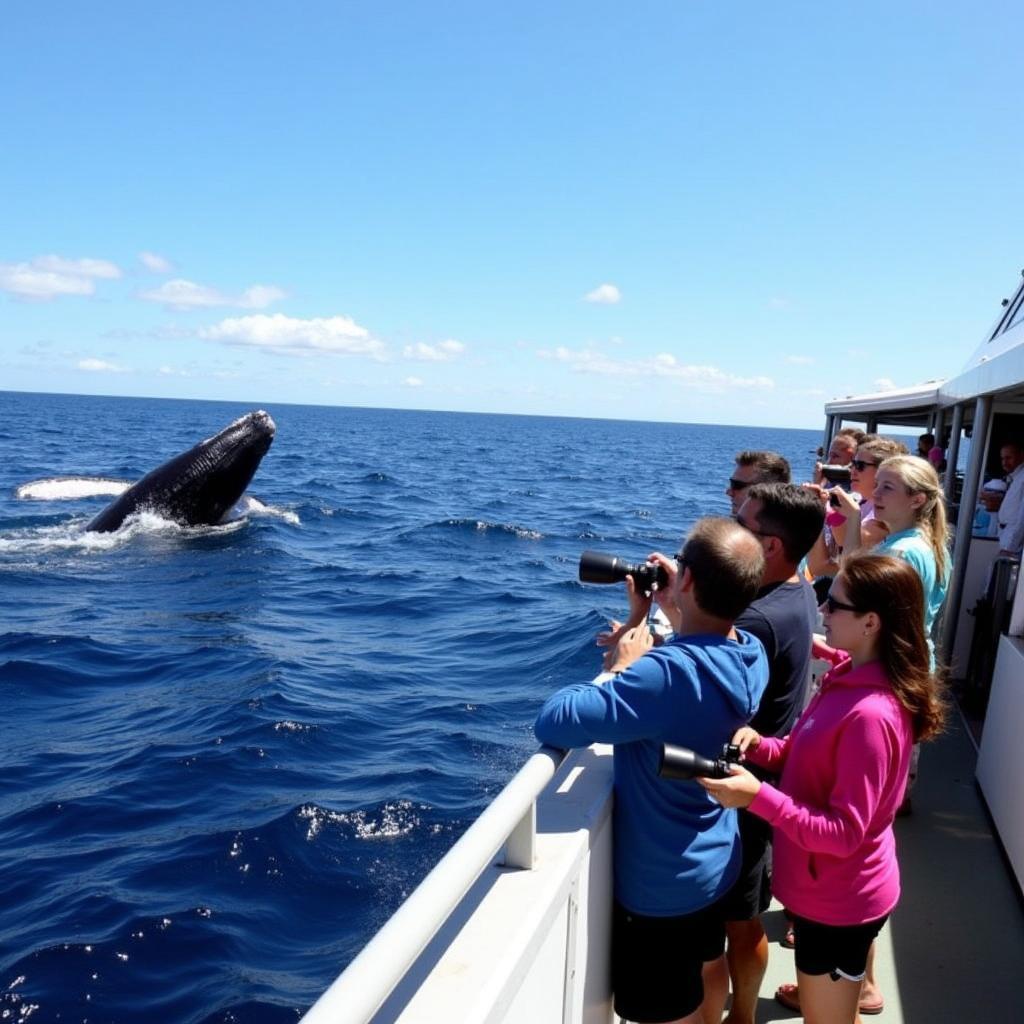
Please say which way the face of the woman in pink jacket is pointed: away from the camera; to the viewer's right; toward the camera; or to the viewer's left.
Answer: to the viewer's left

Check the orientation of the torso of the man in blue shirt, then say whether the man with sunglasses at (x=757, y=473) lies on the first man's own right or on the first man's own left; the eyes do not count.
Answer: on the first man's own right

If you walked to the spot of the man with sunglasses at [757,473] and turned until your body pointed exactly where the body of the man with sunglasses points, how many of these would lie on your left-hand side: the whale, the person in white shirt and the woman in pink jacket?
1

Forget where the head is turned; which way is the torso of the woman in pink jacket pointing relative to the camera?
to the viewer's left

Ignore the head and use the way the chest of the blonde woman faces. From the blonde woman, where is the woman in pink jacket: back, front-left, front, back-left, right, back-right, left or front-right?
left

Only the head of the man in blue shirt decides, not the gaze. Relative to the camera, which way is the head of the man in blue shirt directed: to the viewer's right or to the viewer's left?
to the viewer's left

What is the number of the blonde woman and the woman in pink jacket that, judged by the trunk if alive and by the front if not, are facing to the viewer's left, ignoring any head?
2

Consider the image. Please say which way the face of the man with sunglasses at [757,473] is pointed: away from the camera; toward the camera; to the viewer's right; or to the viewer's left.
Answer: to the viewer's left

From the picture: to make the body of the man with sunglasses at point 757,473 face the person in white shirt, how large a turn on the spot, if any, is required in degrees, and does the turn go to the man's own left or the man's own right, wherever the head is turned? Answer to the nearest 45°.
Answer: approximately 135° to the man's own right

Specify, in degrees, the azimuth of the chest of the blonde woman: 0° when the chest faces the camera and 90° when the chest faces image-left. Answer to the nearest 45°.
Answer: approximately 90°

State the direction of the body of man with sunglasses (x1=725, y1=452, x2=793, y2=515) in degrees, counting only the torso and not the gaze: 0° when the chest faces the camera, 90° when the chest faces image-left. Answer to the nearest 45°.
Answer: approximately 90°

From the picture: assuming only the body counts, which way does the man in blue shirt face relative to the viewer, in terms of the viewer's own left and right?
facing away from the viewer and to the left of the viewer

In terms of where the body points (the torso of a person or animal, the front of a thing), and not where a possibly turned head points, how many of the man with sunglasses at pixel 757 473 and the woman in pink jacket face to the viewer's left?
2

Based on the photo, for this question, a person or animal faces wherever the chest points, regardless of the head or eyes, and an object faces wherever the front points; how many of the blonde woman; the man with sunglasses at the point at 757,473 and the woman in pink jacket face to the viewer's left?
3
